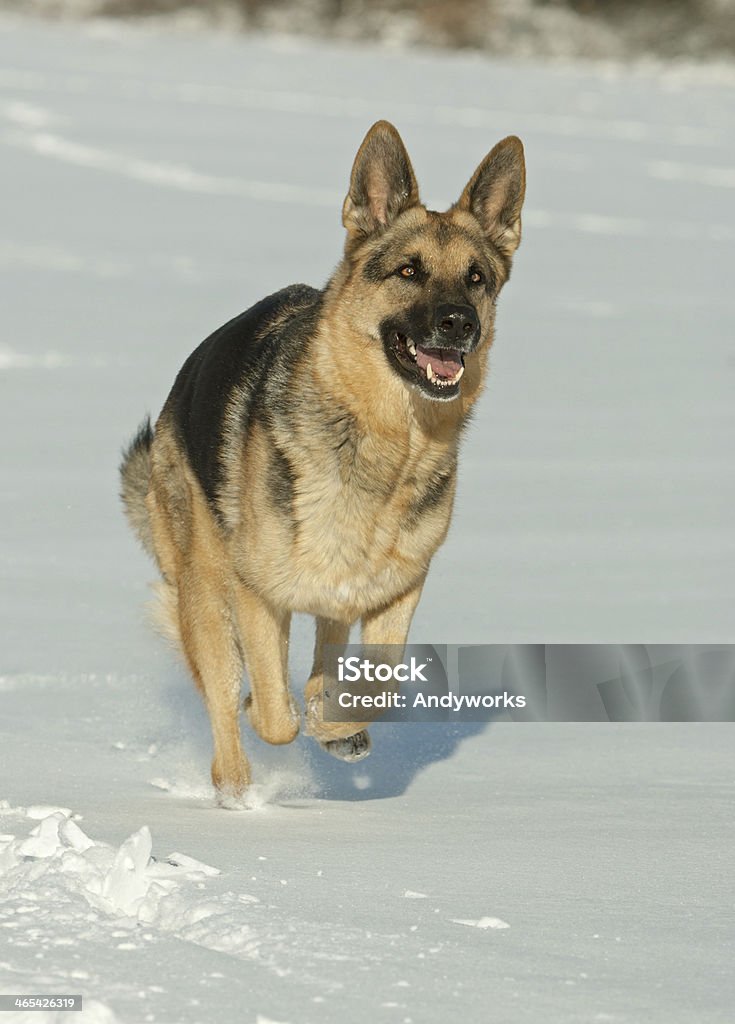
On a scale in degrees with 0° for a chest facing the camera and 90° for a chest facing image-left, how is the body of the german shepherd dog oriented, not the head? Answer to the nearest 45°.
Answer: approximately 315°
